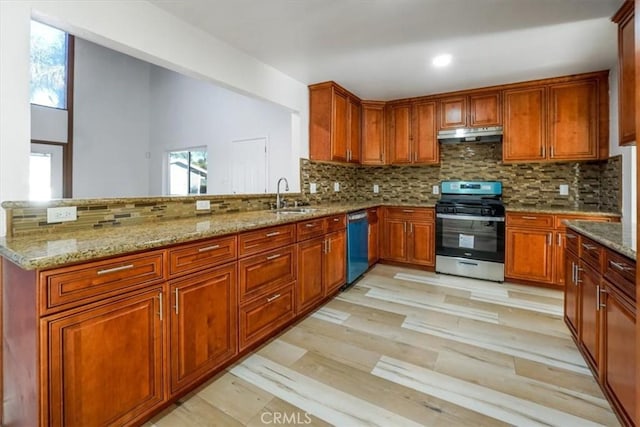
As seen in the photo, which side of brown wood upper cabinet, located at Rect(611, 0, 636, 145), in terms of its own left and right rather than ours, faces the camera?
left

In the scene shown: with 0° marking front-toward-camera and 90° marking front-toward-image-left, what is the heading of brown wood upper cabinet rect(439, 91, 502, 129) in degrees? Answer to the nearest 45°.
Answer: approximately 0°

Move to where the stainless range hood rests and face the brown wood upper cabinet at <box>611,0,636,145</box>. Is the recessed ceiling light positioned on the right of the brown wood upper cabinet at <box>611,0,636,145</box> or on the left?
right

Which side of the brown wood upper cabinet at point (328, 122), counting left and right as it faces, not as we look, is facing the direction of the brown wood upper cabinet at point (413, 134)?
left

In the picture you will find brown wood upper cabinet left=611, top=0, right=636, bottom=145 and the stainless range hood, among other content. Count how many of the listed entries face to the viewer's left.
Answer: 1

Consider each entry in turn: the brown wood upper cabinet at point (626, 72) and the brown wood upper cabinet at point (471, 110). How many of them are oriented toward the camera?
1
